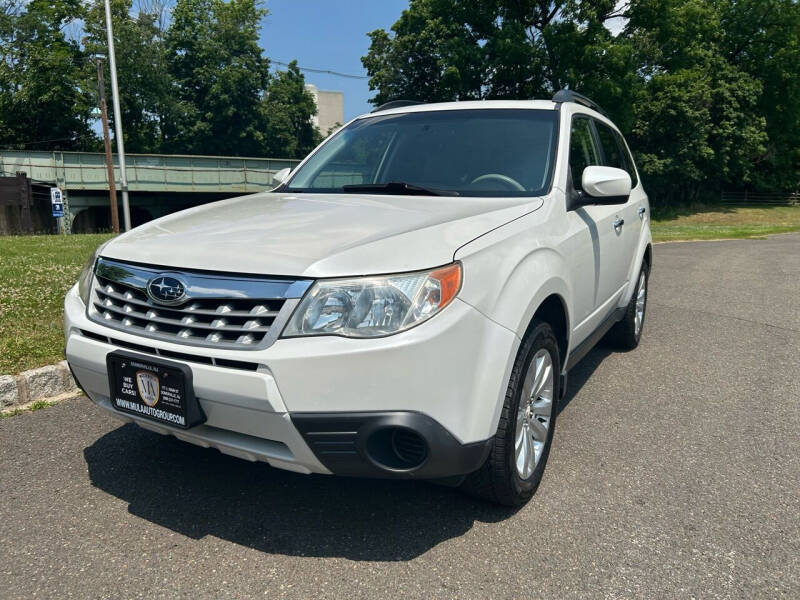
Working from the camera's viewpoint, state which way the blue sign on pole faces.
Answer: facing the viewer

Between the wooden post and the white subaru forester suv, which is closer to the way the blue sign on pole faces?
the white subaru forester suv

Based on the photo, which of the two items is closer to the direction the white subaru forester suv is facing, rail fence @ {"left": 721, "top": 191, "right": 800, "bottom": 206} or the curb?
the curb

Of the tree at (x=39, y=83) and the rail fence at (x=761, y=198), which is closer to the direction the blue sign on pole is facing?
the rail fence

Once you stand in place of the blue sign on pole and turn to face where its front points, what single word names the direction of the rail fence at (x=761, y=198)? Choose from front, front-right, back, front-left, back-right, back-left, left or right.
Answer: left

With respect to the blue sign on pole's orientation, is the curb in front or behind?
in front

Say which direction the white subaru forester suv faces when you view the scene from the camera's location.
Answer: facing the viewer and to the left of the viewer

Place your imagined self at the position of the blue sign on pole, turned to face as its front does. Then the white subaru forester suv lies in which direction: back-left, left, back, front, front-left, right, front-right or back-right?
front

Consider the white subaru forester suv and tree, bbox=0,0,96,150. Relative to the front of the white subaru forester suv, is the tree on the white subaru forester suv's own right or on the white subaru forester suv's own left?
on the white subaru forester suv's own right

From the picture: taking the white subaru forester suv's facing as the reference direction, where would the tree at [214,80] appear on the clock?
The tree is roughly at 4 o'clock from the white subaru forester suv.

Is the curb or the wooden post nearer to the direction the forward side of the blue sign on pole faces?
the curb

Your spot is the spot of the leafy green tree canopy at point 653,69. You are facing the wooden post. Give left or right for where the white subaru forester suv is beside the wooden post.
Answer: left

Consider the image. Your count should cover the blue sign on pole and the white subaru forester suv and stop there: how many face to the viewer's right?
0

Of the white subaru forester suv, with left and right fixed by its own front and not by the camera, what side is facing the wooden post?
right
